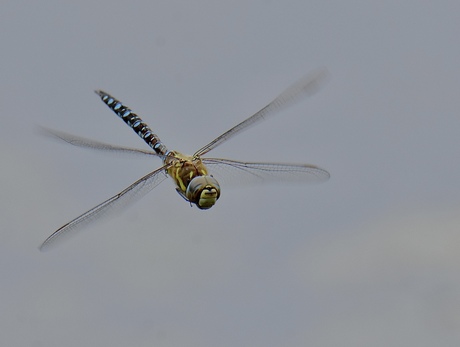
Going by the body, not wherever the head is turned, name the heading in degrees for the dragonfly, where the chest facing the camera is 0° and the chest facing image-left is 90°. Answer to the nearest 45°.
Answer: approximately 315°
